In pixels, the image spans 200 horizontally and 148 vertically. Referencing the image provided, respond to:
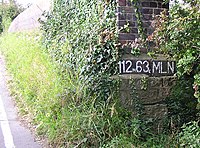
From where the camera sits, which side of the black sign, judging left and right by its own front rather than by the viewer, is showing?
front
